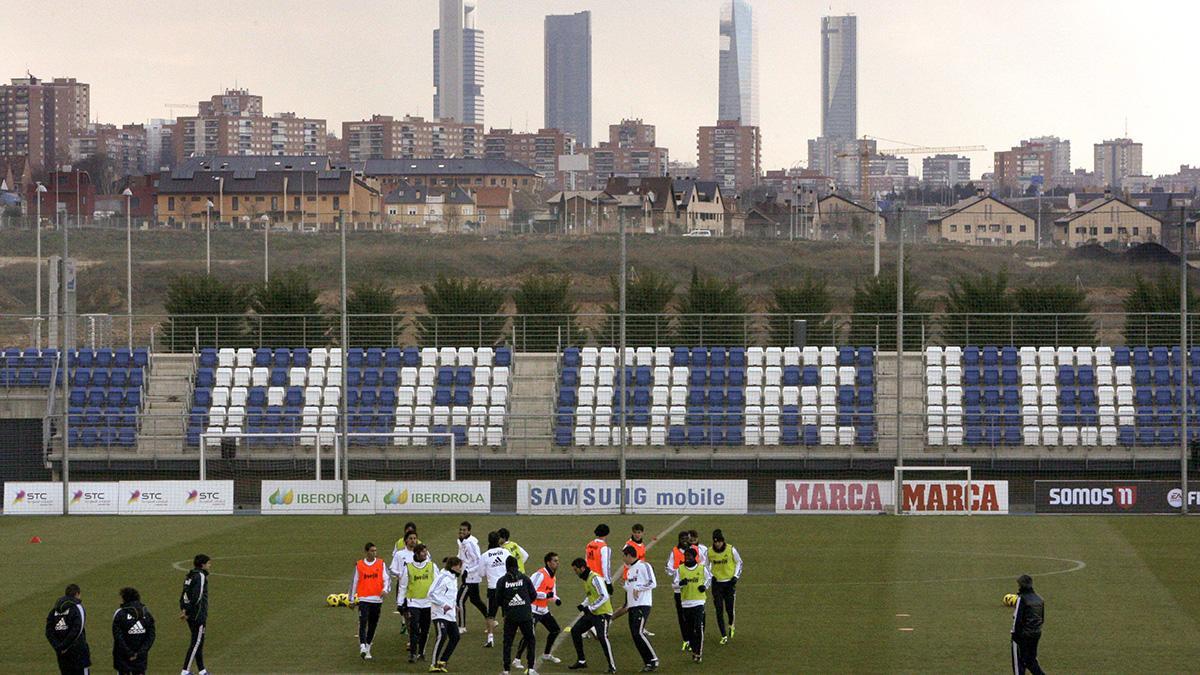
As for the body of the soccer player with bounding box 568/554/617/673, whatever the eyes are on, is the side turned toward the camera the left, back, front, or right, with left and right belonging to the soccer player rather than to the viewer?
left

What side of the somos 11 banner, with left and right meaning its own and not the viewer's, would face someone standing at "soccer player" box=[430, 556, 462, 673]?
front

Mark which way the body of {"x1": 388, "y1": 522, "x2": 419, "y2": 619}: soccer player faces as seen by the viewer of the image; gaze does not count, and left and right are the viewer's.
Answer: facing the viewer and to the right of the viewer

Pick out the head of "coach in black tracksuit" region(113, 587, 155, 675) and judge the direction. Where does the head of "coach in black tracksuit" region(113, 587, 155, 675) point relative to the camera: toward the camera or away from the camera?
away from the camera

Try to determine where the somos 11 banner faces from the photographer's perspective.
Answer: facing the viewer

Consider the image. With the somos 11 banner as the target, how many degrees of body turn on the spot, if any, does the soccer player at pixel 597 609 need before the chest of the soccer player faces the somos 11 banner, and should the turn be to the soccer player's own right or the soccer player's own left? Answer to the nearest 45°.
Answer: approximately 135° to the soccer player's own right

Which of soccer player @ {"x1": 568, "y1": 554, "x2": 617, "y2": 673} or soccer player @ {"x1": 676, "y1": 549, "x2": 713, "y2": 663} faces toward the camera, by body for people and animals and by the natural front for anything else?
soccer player @ {"x1": 676, "y1": 549, "x2": 713, "y2": 663}

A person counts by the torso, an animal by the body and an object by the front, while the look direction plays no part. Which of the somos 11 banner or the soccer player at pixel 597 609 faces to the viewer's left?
the soccer player

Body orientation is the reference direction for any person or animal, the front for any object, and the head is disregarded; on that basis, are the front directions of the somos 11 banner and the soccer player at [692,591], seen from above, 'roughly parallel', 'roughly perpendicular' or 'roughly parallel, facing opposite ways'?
roughly parallel
